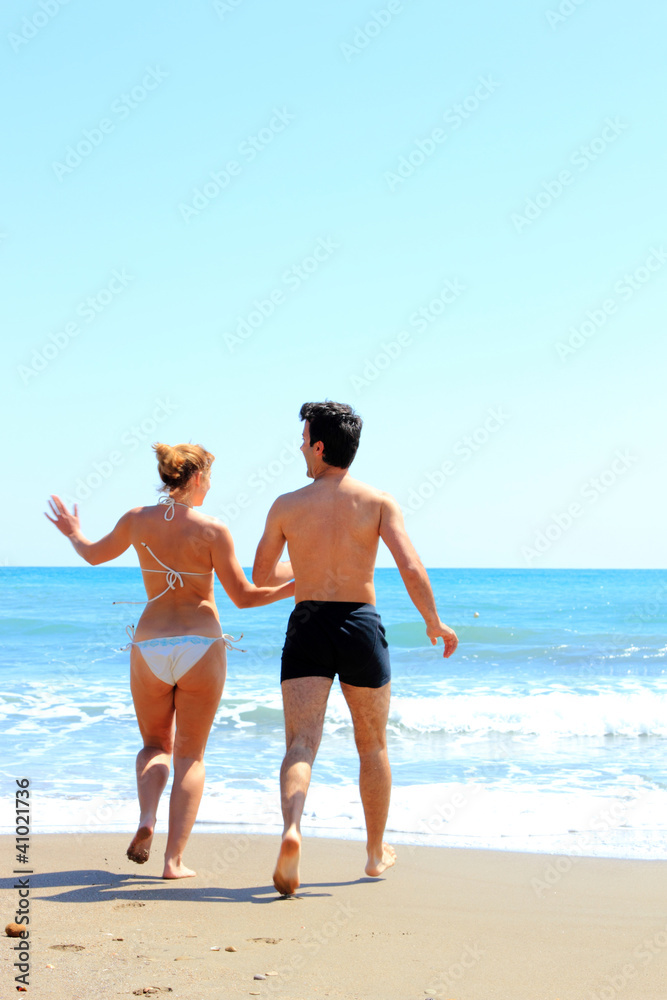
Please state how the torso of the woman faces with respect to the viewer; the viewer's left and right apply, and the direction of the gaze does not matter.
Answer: facing away from the viewer

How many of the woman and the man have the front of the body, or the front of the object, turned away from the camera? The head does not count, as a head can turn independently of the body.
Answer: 2

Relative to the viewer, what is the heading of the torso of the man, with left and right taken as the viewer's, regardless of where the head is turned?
facing away from the viewer

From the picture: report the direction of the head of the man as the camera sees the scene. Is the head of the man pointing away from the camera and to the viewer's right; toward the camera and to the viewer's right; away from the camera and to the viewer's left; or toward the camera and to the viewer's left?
away from the camera and to the viewer's left

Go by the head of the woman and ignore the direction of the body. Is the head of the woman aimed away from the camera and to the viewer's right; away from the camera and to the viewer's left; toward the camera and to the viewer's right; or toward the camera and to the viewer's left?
away from the camera and to the viewer's right
